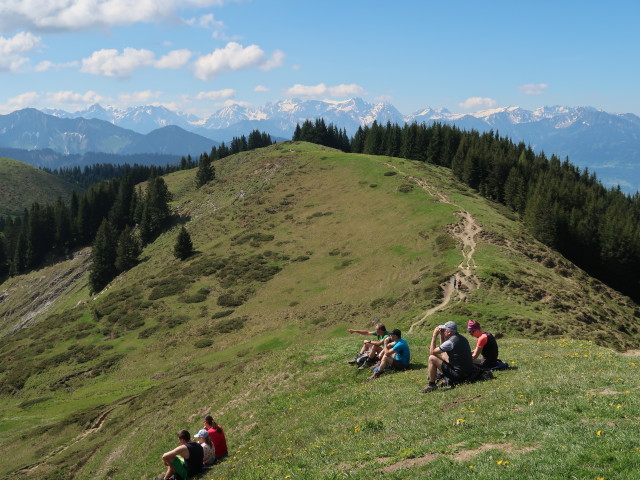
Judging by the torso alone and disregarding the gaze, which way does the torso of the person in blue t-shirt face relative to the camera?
to the viewer's left

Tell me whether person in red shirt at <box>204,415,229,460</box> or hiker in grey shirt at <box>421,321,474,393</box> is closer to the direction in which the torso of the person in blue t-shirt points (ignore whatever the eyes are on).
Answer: the person in red shirt

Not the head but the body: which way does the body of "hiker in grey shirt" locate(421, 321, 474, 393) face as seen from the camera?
to the viewer's left

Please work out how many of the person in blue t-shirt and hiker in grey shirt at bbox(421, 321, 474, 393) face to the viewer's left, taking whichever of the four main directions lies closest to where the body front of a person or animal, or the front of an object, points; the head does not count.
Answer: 2

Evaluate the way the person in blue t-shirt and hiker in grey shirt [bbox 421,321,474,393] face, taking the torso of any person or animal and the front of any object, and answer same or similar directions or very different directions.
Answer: same or similar directions

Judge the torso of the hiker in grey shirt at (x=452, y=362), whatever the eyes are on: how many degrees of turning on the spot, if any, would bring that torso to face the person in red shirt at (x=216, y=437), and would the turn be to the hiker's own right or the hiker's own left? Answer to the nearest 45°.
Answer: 0° — they already face them

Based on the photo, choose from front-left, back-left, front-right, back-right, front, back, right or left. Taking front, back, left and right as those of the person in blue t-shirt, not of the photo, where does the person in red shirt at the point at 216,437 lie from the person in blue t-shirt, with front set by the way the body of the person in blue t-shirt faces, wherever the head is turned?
front-left

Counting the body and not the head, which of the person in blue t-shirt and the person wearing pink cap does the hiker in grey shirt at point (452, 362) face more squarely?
the person in blue t-shirt
